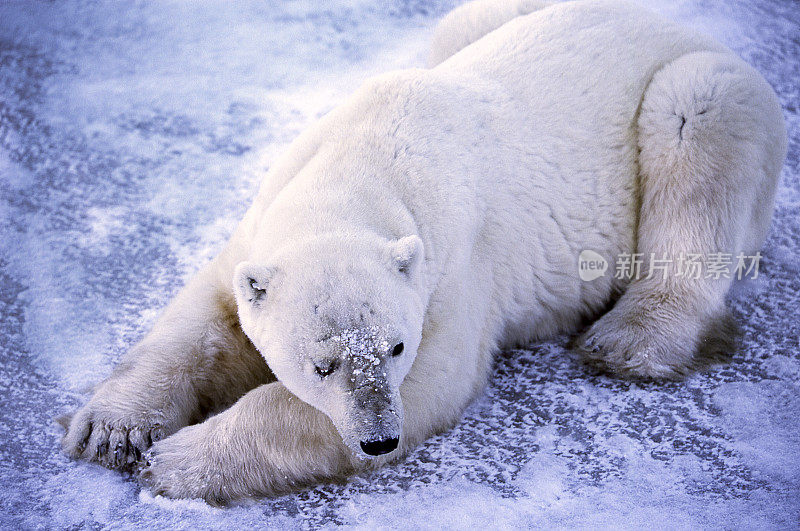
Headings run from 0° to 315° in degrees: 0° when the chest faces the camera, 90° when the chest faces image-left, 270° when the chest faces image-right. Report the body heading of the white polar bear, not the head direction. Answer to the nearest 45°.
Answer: approximately 45°
